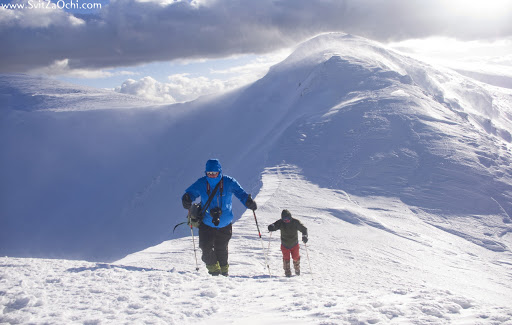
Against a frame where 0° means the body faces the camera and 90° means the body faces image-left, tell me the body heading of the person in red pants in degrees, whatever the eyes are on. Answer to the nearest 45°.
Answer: approximately 0°

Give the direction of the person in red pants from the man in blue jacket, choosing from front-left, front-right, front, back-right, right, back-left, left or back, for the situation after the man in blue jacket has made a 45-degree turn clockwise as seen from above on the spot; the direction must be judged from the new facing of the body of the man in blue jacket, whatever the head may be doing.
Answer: back
